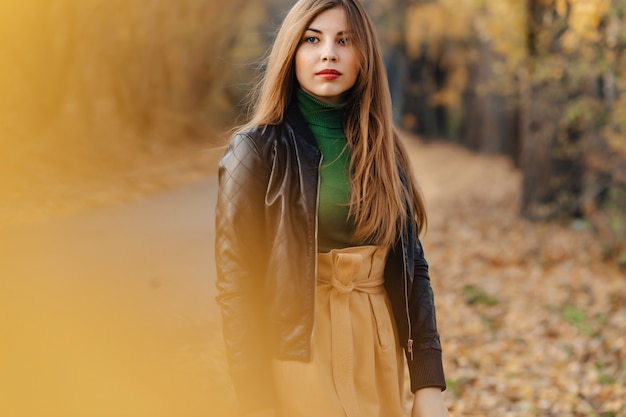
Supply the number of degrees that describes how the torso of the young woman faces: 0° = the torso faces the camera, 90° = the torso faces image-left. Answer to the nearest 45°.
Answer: approximately 315°

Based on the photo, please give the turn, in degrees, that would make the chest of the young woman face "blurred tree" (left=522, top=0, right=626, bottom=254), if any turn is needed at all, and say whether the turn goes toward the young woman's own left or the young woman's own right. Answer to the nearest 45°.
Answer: approximately 90° to the young woman's own left
